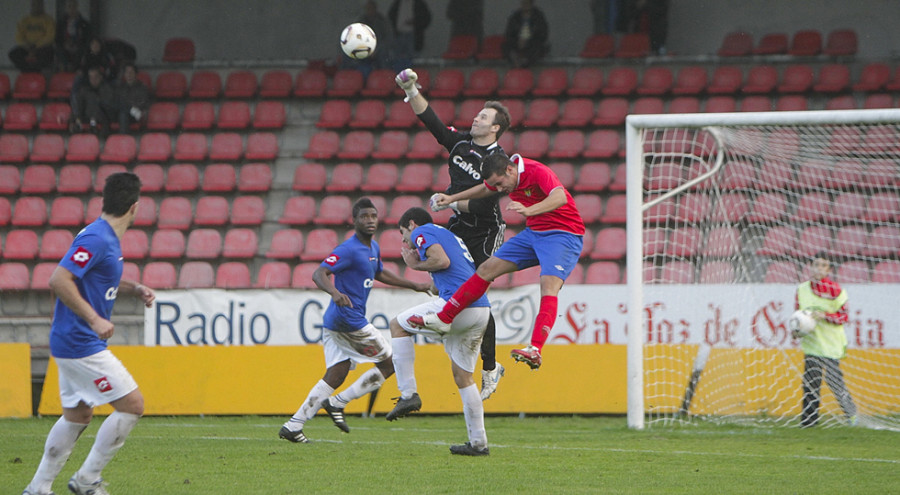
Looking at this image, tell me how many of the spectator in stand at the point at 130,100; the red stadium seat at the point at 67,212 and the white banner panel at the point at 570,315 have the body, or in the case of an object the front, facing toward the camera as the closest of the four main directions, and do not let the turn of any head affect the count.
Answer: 3

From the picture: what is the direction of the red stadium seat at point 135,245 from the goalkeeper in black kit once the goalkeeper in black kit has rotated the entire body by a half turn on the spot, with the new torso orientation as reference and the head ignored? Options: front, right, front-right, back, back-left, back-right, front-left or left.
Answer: left

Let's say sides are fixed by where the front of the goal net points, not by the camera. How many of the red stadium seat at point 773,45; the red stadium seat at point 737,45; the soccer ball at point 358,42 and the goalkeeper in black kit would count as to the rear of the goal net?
2

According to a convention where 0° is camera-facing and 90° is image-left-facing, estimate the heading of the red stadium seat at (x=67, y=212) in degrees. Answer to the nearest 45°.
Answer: approximately 0°

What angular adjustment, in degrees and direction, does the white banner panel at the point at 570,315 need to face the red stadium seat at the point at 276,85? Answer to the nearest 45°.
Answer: approximately 135° to its right

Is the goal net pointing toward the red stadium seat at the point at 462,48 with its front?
no

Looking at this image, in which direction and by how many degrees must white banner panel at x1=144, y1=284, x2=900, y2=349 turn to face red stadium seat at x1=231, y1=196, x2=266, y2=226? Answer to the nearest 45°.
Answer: approximately 135° to its right

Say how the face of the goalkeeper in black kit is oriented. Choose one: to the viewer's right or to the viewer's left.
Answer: to the viewer's left

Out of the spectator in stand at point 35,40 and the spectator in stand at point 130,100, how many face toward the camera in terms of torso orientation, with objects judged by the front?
2

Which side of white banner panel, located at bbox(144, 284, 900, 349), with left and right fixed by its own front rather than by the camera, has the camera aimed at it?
front

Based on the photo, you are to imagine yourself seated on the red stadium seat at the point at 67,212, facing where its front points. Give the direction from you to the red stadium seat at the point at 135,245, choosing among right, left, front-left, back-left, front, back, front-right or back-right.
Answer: front-left

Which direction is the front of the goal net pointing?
toward the camera

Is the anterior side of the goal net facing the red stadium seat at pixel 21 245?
no

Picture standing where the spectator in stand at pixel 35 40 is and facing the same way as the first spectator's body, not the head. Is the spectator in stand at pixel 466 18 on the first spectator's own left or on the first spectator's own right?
on the first spectator's own left

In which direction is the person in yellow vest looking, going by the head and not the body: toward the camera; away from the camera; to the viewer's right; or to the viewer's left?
toward the camera

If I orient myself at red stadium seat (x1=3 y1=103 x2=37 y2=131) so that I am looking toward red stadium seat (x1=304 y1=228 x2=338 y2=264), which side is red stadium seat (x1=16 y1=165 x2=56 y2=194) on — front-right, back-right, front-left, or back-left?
front-right

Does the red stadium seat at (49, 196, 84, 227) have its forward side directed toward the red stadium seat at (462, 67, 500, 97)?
no

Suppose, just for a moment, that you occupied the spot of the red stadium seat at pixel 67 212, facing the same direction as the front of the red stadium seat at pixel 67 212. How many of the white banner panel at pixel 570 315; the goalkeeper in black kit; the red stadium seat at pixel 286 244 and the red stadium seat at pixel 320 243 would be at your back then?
0
